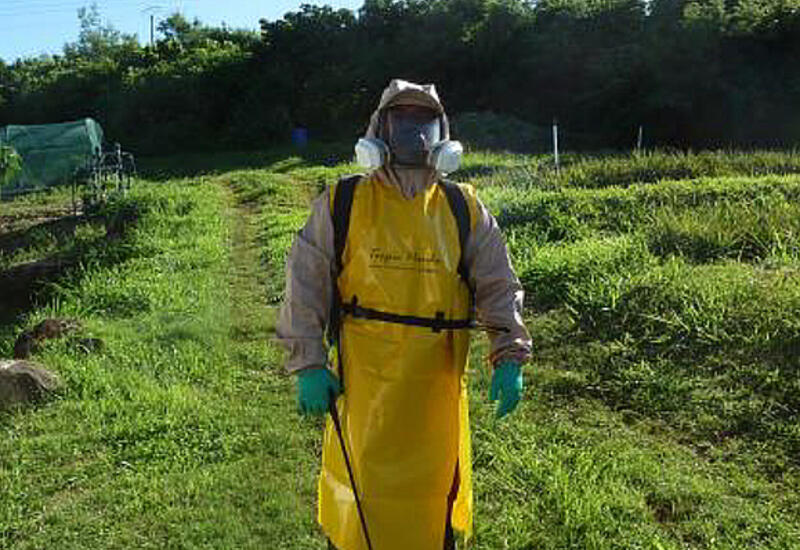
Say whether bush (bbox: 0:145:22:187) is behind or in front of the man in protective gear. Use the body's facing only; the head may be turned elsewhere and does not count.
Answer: behind

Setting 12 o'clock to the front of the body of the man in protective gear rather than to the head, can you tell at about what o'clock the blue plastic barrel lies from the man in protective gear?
The blue plastic barrel is roughly at 6 o'clock from the man in protective gear.

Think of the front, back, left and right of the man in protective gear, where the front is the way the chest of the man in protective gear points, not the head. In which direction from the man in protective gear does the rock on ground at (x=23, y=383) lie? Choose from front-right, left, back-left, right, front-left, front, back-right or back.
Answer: back-right

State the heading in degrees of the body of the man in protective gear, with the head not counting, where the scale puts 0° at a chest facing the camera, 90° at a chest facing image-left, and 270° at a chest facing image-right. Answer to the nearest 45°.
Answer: approximately 0°

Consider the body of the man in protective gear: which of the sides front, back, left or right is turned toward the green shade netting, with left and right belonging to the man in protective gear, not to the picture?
back

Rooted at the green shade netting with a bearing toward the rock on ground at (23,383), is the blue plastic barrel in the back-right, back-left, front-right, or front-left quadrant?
back-left

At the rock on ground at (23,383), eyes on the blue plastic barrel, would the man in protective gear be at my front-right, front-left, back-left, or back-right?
back-right
